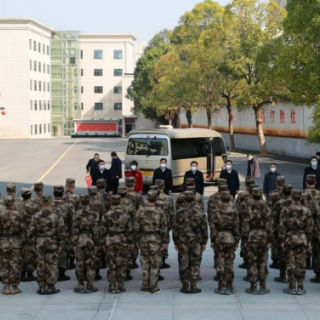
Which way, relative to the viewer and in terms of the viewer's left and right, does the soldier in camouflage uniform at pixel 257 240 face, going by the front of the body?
facing away from the viewer

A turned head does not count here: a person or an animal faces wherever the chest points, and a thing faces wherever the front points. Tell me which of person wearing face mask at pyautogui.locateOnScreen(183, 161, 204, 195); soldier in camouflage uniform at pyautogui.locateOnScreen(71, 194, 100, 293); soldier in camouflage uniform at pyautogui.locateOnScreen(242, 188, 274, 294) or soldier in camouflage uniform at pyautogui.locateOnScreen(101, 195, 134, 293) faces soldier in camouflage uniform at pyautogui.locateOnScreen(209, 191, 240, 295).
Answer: the person wearing face mask

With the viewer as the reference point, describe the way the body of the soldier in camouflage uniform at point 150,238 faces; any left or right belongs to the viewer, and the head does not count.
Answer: facing away from the viewer

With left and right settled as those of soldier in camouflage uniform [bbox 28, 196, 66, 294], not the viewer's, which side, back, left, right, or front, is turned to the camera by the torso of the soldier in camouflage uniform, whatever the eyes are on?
back

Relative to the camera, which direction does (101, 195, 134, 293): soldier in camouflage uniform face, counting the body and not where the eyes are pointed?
away from the camera

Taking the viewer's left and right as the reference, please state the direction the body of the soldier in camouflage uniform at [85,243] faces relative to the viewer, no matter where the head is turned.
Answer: facing away from the viewer

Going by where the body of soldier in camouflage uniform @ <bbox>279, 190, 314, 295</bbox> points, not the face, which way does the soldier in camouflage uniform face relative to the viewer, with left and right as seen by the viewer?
facing away from the viewer

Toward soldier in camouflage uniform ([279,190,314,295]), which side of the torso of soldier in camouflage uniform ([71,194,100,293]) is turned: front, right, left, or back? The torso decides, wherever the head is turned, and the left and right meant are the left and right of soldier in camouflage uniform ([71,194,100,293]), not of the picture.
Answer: right

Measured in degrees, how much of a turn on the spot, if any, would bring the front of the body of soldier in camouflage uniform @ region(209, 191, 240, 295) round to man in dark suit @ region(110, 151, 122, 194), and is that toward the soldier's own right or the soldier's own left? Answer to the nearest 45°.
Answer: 0° — they already face them

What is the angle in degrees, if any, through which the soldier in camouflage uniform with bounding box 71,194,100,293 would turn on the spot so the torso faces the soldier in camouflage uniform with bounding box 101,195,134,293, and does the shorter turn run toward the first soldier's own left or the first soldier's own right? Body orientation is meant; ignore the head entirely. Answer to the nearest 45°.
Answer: approximately 90° to the first soldier's own right
